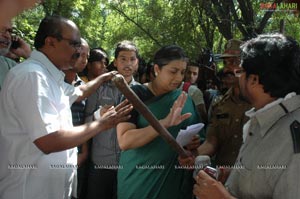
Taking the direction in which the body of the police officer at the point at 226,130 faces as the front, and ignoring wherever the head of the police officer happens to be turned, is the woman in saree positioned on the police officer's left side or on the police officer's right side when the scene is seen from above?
on the police officer's right side

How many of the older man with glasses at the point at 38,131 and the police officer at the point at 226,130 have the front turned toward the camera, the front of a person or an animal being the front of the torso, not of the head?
1

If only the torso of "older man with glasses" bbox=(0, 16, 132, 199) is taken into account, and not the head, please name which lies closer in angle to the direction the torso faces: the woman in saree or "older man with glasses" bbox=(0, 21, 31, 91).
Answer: the woman in saree

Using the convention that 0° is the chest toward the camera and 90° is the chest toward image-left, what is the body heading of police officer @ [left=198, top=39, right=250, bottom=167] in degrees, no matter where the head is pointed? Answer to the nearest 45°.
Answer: approximately 0°

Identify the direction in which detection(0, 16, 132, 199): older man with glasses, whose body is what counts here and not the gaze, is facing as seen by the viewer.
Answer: to the viewer's right

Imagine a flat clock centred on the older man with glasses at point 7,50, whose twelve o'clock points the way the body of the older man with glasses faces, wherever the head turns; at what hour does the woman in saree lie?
The woman in saree is roughly at 12 o'clock from the older man with glasses.

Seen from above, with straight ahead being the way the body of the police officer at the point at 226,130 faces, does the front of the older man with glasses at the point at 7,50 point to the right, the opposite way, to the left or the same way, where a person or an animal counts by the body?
to the left

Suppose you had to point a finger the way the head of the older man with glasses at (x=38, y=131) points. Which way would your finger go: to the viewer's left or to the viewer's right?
to the viewer's right

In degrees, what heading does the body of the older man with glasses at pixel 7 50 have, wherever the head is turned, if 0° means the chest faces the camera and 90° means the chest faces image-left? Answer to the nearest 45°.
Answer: approximately 315°
